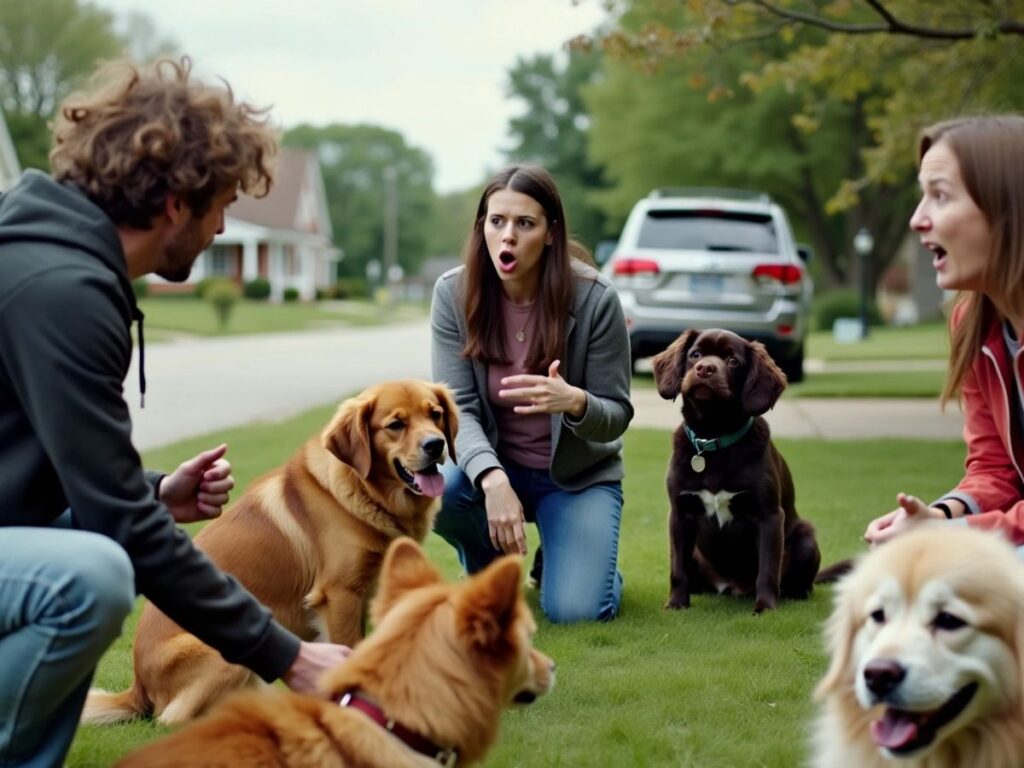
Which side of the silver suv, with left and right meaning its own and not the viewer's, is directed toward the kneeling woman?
back

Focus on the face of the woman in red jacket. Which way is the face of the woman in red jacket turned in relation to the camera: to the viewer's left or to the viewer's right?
to the viewer's left

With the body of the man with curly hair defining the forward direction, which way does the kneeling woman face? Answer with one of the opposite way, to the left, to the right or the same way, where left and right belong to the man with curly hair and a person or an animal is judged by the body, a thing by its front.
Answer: to the right

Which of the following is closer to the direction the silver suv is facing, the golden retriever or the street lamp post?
the street lamp post

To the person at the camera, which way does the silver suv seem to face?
facing away from the viewer

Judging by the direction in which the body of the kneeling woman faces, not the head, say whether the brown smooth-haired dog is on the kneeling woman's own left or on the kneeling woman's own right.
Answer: on the kneeling woman's own left

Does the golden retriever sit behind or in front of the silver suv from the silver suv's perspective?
behind

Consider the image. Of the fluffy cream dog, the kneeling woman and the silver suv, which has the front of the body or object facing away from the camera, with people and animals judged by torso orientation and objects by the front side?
the silver suv

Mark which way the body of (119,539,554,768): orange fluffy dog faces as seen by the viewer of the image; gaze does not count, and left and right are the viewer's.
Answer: facing away from the viewer and to the right of the viewer
